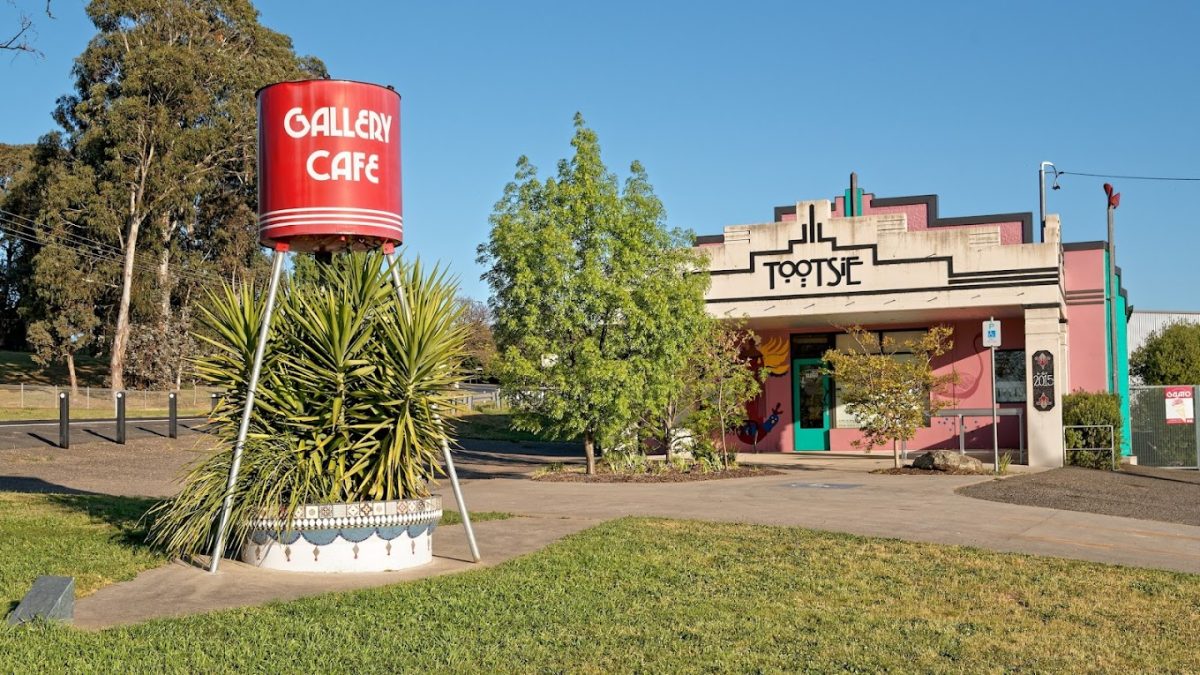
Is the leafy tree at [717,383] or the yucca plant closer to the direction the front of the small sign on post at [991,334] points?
the yucca plant

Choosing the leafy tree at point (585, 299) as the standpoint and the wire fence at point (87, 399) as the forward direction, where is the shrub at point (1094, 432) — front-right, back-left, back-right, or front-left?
back-right

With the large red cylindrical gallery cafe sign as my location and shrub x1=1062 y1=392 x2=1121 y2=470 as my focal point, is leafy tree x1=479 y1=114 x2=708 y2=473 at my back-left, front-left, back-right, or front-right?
front-left

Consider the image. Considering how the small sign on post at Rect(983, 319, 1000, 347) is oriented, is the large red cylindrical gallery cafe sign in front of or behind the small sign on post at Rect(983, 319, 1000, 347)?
in front

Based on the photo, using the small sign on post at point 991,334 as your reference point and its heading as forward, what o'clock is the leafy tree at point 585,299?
The leafy tree is roughly at 2 o'clock from the small sign on post.

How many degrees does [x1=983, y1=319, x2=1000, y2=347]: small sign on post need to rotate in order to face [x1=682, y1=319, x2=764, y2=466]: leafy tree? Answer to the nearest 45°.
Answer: approximately 90° to its right

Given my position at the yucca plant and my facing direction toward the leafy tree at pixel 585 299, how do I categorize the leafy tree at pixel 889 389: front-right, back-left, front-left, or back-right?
front-right

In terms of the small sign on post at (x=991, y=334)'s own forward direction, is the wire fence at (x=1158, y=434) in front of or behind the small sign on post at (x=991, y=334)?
behind

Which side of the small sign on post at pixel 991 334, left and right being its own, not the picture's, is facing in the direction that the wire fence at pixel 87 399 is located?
right

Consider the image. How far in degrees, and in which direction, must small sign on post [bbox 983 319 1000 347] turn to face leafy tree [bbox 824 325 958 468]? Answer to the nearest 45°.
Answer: approximately 90° to its right

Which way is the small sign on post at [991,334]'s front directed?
toward the camera

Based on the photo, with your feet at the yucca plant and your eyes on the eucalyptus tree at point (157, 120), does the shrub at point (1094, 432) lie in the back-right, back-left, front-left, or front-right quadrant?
front-right

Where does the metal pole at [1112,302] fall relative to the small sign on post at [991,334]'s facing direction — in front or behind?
behind

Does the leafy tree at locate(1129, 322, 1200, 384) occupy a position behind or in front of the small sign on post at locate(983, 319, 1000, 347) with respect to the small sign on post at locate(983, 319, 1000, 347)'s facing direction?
behind

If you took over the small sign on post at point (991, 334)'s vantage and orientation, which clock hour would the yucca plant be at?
The yucca plant is roughly at 1 o'clock from the small sign on post.
